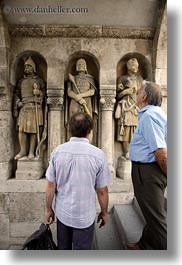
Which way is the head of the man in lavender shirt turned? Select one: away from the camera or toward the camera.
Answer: away from the camera

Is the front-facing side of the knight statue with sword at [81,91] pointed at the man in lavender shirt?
yes

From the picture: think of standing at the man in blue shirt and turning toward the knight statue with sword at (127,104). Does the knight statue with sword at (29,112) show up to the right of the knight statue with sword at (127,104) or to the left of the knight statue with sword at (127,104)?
left

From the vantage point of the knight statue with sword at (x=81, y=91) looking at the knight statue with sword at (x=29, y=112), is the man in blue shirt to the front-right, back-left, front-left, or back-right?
back-left

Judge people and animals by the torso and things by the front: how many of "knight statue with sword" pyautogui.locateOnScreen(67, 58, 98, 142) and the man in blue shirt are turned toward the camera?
1

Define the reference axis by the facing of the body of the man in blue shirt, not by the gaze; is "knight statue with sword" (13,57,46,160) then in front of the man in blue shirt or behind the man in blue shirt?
in front
